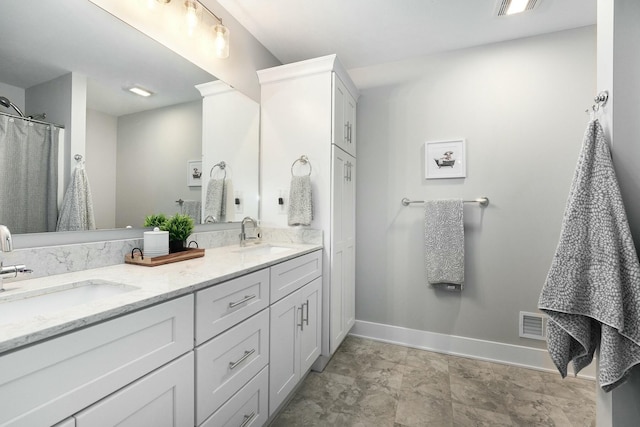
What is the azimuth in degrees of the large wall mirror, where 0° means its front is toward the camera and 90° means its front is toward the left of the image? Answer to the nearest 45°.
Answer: approximately 315°

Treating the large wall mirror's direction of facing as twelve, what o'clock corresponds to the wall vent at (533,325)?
The wall vent is roughly at 11 o'clock from the large wall mirror.

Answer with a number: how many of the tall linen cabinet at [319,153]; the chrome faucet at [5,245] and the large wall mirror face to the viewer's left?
0

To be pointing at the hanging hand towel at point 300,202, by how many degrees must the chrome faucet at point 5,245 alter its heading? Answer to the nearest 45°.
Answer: approximately 45° to its left

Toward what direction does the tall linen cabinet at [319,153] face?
to the viewer's right

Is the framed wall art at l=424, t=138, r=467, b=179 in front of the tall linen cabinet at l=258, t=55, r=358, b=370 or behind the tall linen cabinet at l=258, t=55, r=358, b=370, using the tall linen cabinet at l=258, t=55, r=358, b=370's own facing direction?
in front

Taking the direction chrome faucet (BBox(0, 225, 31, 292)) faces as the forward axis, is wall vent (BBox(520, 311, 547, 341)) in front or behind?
in front

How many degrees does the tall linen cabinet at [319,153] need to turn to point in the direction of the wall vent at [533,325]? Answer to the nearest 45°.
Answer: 0° — it already faces it

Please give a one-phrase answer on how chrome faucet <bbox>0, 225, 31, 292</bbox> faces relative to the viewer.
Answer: facing the viewer and to the right of the viewer

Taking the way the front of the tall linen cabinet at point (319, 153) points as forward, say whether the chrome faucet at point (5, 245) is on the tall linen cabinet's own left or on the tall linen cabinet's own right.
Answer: on the tall linen cabinet's own right

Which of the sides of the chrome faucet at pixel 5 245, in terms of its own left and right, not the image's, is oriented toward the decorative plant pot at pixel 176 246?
left
